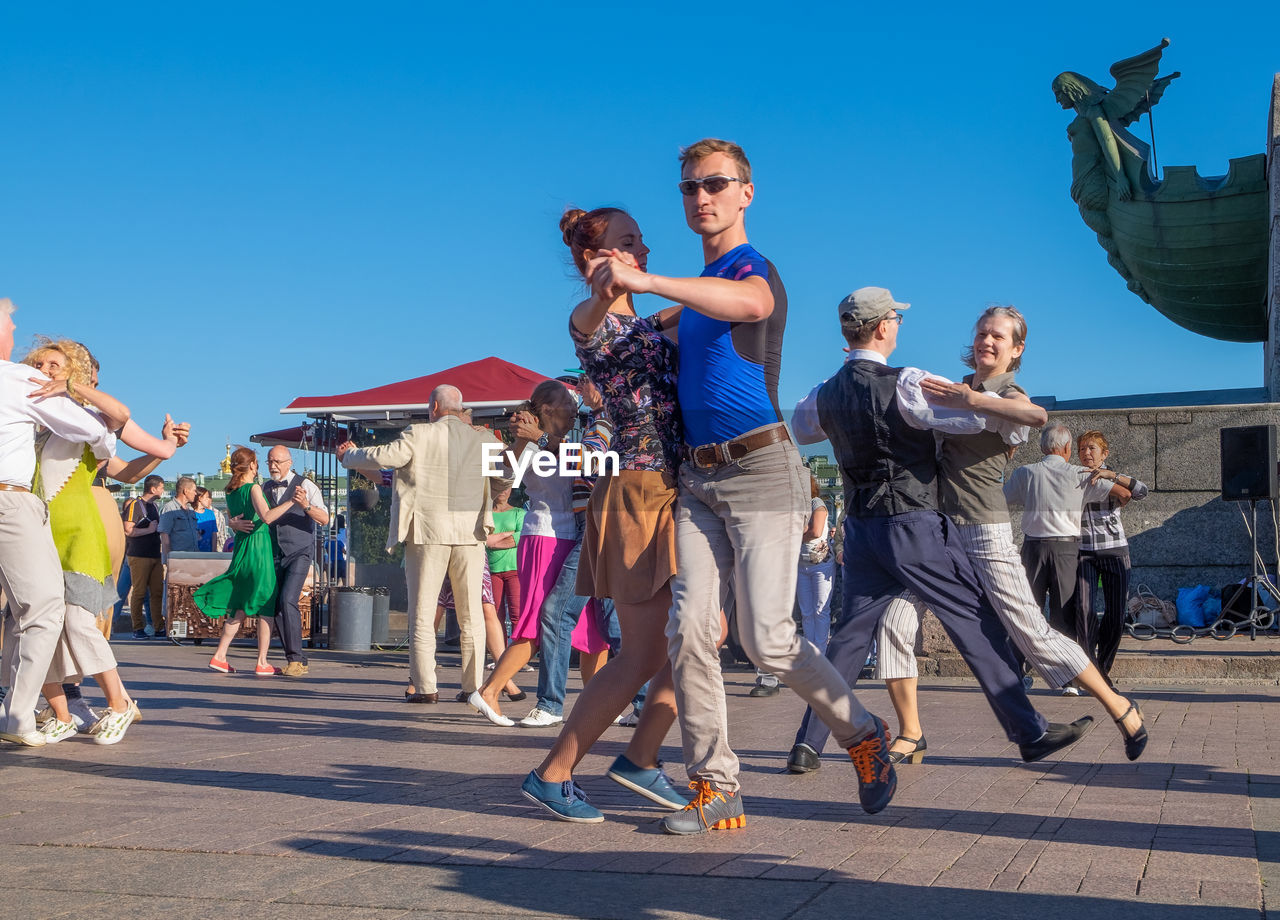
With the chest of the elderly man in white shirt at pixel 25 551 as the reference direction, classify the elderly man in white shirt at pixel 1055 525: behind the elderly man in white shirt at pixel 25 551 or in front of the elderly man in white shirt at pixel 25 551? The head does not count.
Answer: in front

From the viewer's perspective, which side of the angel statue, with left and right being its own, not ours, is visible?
left

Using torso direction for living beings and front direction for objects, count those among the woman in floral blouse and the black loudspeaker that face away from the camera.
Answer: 0

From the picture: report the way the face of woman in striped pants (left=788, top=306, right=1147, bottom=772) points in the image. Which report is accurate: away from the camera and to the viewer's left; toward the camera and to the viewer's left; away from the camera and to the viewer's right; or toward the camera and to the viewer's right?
toward the camera and to the viewer's left

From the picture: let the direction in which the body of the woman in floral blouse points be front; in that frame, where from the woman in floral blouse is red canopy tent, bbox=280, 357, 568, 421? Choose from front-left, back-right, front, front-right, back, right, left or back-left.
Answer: back-left

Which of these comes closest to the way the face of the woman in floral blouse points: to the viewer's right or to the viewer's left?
to the viewer's right

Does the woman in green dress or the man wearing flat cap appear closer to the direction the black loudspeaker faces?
the man wearing flat cap

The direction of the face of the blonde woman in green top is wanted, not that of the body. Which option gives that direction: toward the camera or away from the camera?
toward the camera

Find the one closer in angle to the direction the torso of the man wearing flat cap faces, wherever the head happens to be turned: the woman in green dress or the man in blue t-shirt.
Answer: the woman in green dress

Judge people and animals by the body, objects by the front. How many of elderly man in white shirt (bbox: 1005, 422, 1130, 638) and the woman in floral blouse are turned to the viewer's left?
0

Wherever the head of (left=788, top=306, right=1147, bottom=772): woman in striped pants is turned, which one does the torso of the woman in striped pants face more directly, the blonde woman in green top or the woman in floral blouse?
the woman in floral blouse

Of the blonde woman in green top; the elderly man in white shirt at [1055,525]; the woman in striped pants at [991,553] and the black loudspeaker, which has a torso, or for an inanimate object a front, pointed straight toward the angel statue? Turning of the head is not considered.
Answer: the elderly man in white shirt

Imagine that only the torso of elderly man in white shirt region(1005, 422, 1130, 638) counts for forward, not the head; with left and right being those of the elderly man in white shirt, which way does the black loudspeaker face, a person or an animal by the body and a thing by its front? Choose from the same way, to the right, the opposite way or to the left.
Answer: the opposite way

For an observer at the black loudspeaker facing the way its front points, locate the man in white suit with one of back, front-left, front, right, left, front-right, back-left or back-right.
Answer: front-right

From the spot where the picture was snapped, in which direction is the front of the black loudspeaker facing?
facing the viewer
